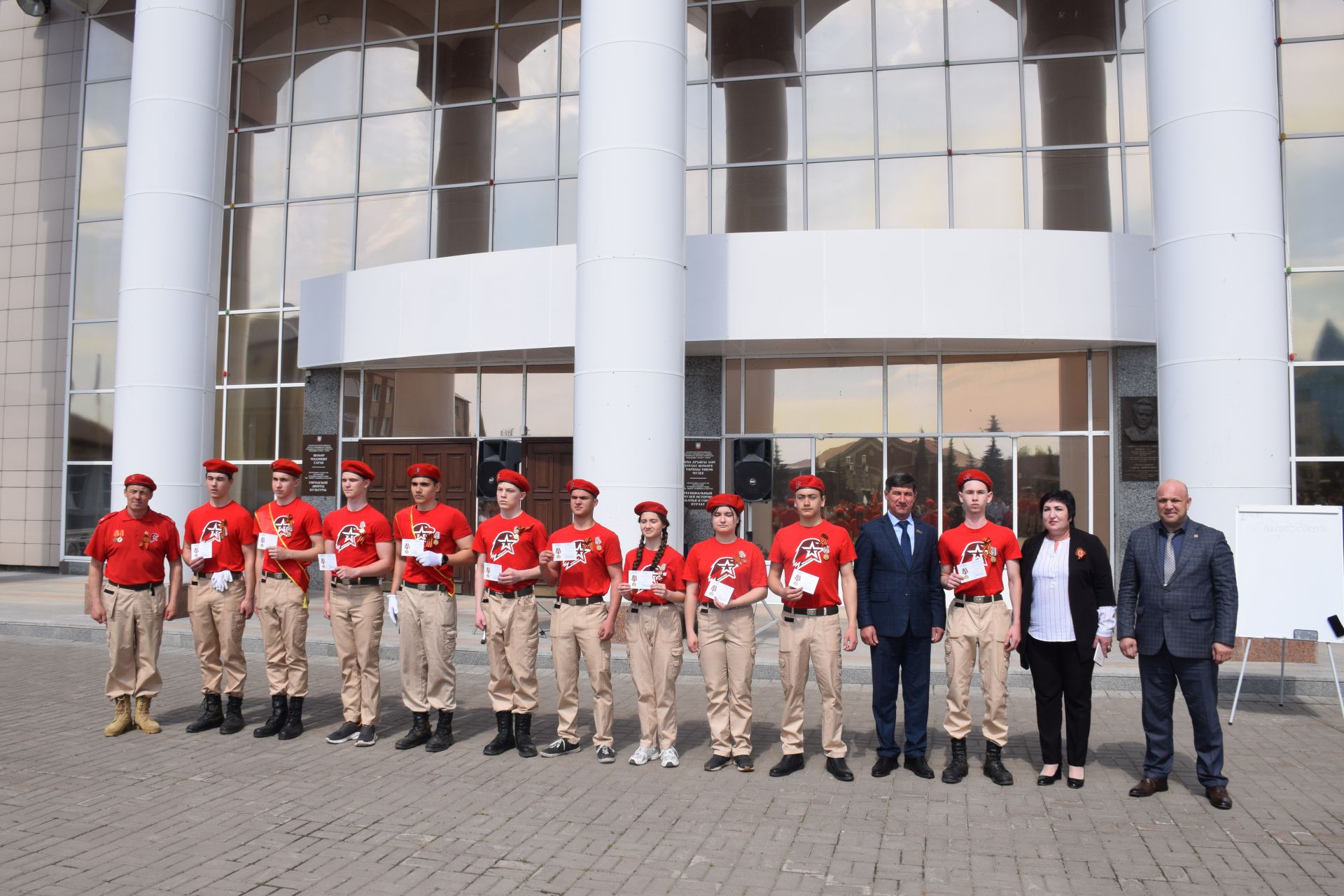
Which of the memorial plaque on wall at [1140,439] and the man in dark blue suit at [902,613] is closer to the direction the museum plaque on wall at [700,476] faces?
the man in dark blue suit

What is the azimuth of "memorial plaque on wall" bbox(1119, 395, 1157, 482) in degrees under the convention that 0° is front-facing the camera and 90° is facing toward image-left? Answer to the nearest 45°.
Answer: approximately 0°

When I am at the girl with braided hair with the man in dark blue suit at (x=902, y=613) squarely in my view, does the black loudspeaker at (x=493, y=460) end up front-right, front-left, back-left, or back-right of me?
back-left

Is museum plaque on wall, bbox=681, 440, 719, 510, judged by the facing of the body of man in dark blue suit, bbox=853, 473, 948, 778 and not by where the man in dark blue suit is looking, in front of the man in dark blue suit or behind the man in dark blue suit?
behind

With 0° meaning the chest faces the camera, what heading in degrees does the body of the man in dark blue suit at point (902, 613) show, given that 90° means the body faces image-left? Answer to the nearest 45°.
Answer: approximately 0°

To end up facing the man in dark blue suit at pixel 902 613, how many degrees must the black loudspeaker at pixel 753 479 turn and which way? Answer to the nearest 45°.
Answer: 0° — it already faces them

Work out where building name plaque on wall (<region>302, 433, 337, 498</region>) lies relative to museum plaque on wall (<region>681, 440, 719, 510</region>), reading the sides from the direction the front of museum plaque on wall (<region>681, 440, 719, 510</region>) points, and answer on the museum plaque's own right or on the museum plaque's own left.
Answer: on the museum plaque's own right

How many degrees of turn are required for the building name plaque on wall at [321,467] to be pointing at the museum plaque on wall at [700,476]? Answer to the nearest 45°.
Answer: approximately 45° to its left

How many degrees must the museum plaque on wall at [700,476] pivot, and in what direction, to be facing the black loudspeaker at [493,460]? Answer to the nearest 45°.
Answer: approximately 45° to its right
